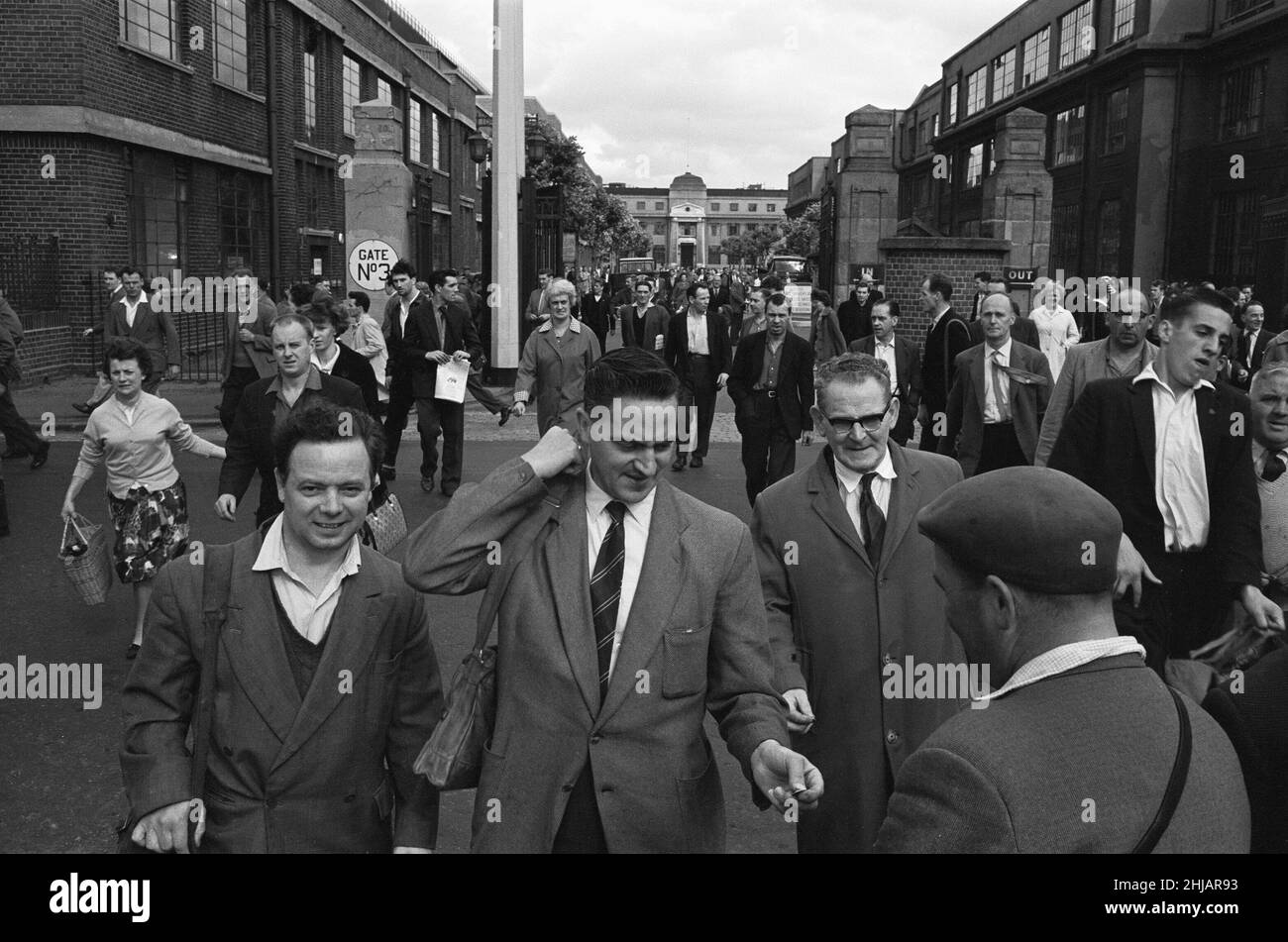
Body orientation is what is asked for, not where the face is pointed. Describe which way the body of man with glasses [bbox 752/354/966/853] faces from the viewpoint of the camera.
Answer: toward the camera

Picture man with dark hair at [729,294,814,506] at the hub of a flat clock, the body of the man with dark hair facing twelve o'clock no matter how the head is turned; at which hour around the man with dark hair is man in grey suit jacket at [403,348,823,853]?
The man in grey suit jacket is roughly at 12 o'clock from the man with dark hair.

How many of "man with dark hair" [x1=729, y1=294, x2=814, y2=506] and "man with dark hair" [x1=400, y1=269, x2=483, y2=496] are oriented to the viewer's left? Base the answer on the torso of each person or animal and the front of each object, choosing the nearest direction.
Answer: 0

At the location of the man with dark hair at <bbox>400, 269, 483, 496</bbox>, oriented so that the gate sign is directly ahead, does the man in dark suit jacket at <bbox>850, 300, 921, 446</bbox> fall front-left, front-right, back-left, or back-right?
back-right

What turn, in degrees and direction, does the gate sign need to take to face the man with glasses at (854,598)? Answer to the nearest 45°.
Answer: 0° — it already faces them

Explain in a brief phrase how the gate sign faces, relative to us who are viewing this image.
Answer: facing the viewer

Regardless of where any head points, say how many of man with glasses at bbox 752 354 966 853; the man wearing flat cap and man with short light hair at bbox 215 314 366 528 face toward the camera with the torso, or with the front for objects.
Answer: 2

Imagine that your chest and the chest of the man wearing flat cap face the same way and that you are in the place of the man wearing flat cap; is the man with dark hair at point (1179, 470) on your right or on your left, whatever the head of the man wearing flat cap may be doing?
on your right

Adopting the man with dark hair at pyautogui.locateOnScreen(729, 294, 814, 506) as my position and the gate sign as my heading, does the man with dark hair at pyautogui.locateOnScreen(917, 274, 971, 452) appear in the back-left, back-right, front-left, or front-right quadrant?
back-right

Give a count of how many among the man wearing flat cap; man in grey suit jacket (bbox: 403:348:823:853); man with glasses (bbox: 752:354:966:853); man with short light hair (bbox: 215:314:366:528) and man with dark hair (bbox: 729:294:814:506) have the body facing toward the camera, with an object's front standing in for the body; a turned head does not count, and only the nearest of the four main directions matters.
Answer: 4

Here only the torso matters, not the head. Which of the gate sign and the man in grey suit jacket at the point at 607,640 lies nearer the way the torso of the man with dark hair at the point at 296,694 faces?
the man in grey suit jacket
